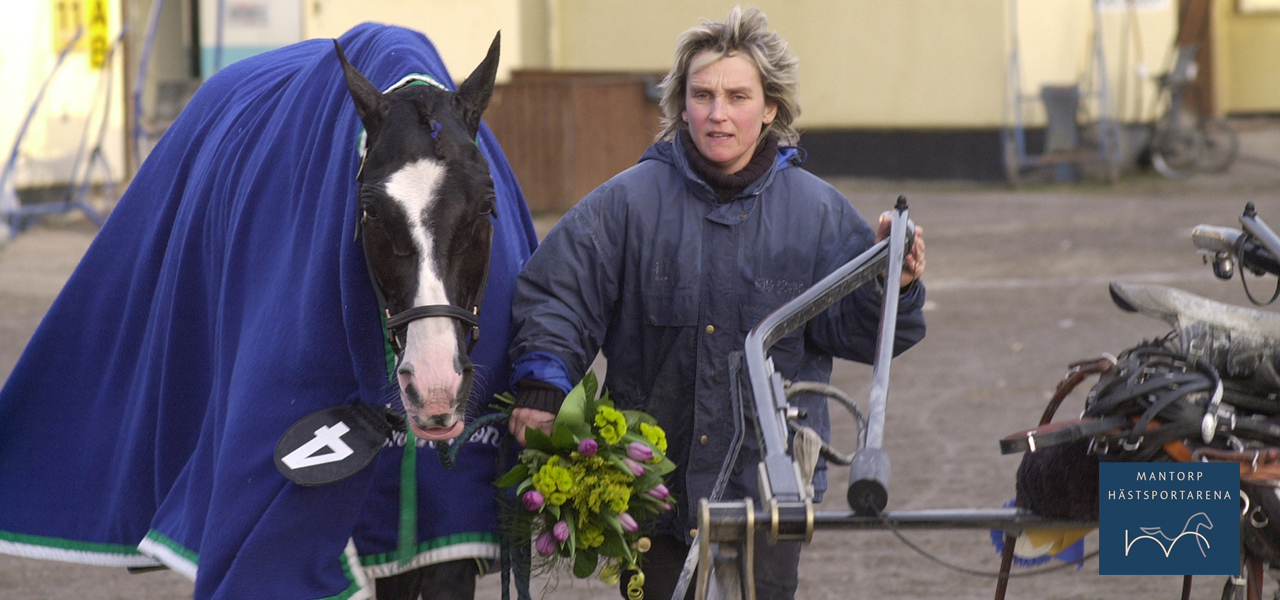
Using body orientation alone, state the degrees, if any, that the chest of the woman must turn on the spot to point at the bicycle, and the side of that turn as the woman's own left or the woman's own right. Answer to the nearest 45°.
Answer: approximately 180°

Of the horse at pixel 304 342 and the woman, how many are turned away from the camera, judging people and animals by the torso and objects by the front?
0

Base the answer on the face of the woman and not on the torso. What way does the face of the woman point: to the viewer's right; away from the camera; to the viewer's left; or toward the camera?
toward the camera

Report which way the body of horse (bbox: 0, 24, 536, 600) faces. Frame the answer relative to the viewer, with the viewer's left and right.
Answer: facing the viewer and to the right of the viewer

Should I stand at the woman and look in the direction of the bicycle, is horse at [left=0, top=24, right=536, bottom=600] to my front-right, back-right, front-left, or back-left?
back-left

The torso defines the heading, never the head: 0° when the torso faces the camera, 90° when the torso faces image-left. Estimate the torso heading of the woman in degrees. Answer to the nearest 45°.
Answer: approximately 0°

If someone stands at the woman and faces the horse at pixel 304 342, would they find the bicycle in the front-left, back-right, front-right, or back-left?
back-right
